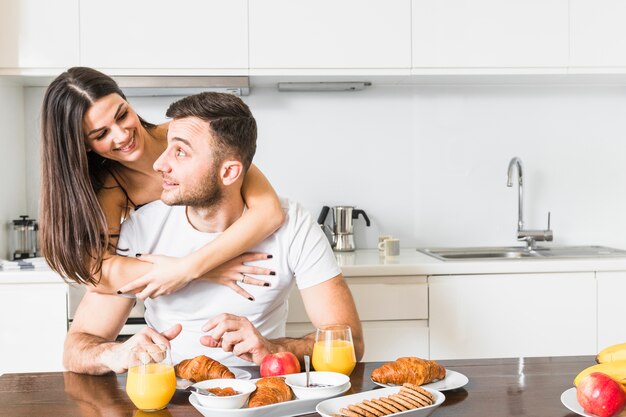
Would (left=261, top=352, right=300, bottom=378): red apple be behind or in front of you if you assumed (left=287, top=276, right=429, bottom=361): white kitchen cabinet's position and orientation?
in front

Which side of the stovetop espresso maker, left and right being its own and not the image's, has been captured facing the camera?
left

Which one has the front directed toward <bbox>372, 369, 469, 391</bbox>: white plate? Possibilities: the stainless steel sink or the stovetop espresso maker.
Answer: the stainless steel sink

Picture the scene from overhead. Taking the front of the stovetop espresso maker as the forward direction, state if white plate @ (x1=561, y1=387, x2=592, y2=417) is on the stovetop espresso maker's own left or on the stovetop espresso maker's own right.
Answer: on the stovetop espresso maker's own left

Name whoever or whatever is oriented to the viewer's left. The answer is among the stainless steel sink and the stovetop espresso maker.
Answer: the stovetop espresso maker

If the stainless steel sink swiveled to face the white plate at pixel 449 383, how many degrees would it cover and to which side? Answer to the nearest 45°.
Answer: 0° — it already faces it

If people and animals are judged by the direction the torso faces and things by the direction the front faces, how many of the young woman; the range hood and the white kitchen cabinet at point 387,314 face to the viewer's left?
0

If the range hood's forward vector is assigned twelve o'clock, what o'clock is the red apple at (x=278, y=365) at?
The red apple is roughly at 12 o'clock from the range hood.

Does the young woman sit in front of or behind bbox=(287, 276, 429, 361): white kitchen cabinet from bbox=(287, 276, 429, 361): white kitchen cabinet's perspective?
in front

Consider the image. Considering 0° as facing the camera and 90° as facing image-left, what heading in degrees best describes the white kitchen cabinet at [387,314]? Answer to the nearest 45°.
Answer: approximately 0°

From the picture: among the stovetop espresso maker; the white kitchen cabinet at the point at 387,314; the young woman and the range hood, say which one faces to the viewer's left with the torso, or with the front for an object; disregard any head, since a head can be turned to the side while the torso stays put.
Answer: the stovetop espresso maker

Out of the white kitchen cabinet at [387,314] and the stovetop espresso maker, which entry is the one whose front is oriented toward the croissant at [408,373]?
the white kitchen cabinet

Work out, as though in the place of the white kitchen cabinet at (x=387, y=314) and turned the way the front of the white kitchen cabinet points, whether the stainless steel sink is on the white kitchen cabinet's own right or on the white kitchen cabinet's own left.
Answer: on the white kitchen cabinet's own left

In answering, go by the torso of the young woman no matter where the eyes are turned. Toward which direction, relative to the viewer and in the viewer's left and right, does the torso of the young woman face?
facing the viewer and to the right of the viewer

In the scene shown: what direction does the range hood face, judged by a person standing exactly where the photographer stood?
facing the viewer

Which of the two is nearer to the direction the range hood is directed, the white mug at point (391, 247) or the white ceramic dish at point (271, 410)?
the white ceramic dish

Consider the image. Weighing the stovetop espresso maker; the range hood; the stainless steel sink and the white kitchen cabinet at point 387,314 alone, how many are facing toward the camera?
3
